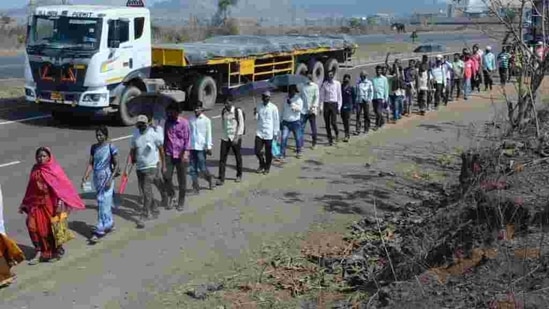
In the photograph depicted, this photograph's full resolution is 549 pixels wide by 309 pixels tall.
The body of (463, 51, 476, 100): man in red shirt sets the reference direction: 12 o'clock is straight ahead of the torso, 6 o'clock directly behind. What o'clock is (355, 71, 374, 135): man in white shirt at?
The man in white shirt is roughly at 11 o'clock from the man in red shirt.

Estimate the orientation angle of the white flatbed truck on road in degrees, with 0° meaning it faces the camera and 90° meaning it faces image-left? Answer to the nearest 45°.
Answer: approximately 45°

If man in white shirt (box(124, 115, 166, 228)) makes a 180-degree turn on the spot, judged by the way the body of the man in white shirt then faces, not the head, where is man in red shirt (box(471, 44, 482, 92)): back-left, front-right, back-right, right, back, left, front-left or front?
front

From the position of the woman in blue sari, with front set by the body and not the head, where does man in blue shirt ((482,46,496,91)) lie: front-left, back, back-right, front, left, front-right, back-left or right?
back

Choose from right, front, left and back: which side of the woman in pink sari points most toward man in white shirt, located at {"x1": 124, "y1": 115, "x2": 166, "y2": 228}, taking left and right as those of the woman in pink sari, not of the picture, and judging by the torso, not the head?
back

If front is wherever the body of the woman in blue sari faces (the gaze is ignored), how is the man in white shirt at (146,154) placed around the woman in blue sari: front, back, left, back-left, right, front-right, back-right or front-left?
back

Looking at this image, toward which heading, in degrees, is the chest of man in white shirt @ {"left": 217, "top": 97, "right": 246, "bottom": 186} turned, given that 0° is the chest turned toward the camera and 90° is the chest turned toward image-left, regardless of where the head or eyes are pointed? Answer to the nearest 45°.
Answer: approximately 45°
